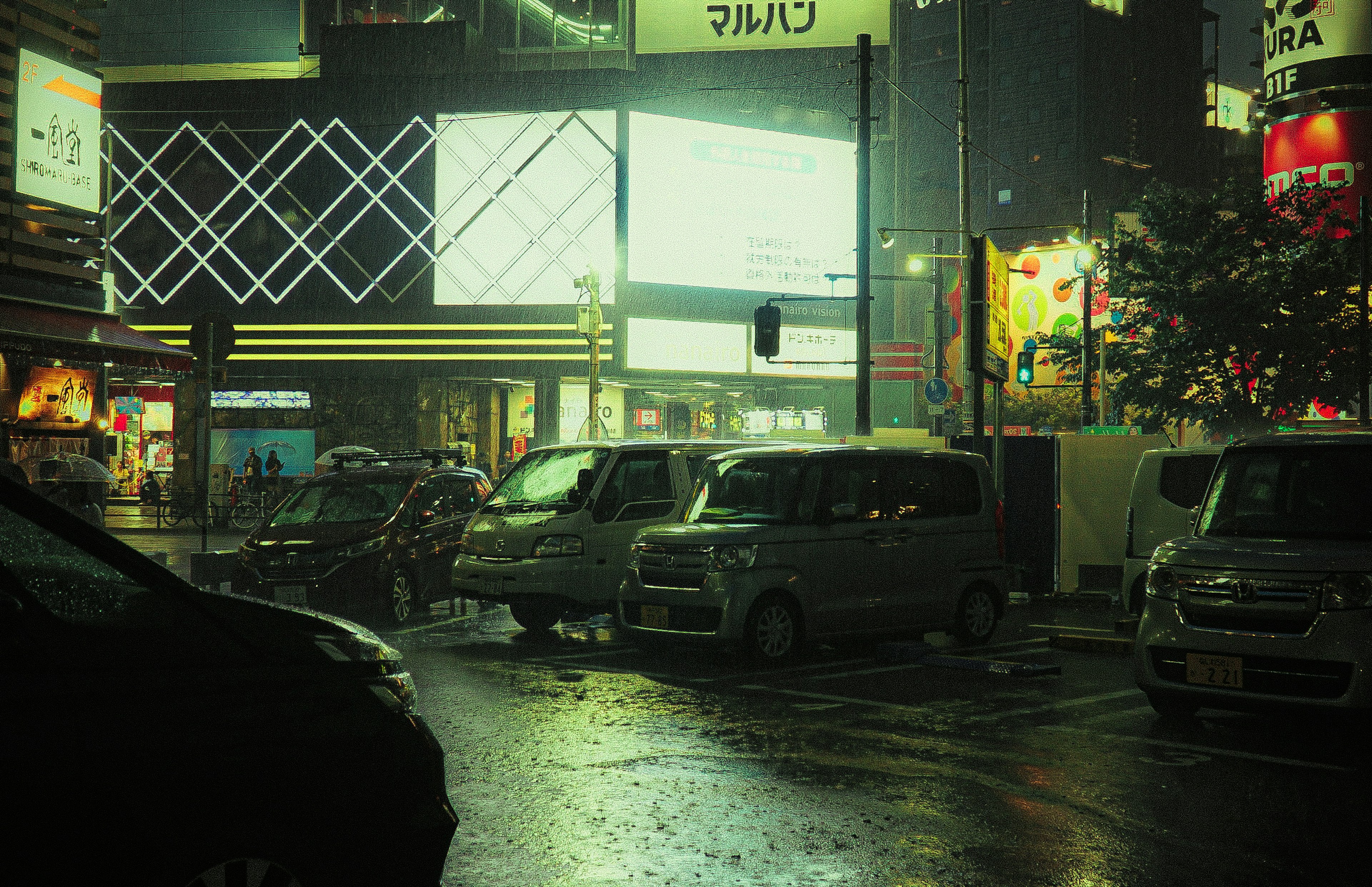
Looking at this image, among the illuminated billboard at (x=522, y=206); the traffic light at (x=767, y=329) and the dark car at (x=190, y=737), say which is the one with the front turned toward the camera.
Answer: the illuminated billboard

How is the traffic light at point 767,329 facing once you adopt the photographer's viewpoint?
facing away from the viewer

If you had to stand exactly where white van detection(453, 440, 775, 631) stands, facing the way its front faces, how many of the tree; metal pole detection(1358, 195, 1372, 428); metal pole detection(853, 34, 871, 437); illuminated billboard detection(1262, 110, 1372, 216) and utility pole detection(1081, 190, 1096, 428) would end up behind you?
5

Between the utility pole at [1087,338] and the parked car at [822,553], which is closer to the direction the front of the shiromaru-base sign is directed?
the parked car

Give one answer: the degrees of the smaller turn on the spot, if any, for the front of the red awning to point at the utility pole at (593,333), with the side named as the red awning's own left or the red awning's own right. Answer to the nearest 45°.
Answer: approximately 90° to the red awning's own left

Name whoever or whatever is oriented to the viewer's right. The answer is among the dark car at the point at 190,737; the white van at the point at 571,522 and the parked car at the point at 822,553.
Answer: the dark car

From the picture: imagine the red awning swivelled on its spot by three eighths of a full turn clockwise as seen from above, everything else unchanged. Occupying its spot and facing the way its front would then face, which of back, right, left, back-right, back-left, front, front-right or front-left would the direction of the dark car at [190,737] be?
left

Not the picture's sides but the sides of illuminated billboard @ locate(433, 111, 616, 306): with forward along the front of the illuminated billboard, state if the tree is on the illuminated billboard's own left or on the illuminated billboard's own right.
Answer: on the illuminated billboard's own left

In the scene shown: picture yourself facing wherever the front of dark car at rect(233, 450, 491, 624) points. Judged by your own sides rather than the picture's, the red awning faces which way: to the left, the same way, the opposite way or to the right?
to the left

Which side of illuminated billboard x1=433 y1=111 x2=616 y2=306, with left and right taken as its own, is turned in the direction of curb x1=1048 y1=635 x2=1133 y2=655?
front

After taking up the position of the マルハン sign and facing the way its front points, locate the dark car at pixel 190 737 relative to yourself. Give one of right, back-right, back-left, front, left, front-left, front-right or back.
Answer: front

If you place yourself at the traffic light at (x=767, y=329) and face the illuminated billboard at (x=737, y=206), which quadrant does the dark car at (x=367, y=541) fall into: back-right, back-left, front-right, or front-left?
back-left

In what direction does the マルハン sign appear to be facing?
toward the camera

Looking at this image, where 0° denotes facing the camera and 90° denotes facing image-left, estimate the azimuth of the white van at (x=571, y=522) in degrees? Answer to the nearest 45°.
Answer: approximately 45°
